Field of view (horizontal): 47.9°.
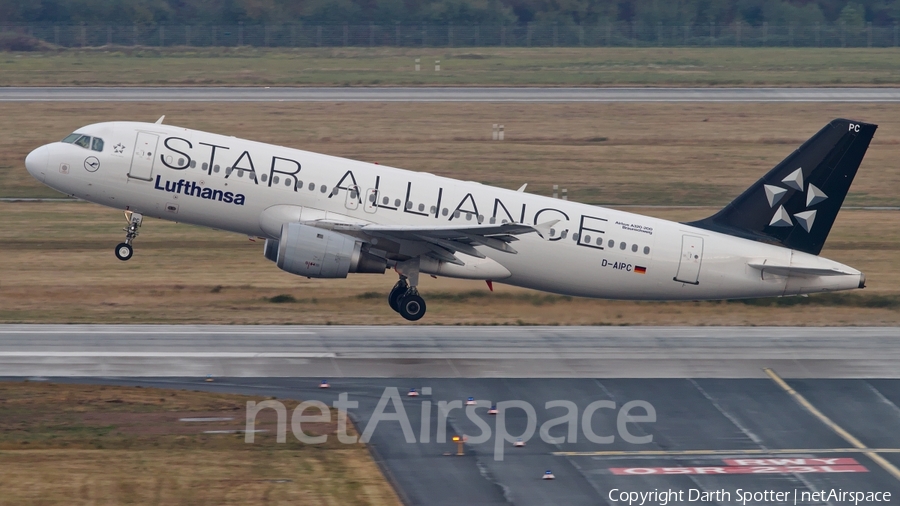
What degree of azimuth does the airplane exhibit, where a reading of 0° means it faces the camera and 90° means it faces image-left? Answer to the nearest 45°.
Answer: approximately 90°
